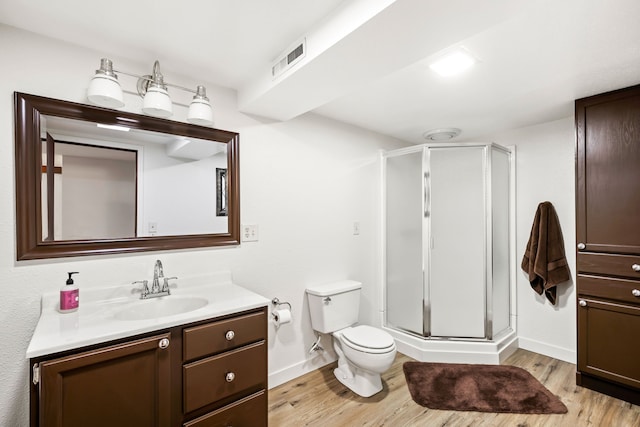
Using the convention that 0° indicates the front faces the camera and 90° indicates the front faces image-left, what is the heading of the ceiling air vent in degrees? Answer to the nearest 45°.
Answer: approximately 45°

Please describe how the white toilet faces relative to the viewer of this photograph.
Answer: facing the viewer and to the right of the viewer

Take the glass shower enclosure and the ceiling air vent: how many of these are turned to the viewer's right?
0

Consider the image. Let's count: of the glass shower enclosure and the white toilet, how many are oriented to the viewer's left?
0

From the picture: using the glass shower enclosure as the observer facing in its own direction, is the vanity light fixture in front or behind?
in front

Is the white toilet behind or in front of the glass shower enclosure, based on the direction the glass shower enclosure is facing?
in front

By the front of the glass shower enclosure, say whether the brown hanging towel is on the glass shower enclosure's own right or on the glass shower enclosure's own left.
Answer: on the glass shower enclosure's own left

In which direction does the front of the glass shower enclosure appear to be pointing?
toward the camera

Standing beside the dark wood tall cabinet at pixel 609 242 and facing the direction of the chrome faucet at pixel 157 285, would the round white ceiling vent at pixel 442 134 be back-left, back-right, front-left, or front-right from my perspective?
front-right

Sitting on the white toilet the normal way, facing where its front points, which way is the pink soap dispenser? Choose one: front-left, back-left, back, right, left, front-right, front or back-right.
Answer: right
